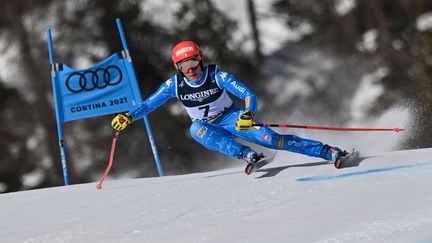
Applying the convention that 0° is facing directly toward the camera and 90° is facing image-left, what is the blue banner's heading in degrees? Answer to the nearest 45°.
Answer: approximately 0°
